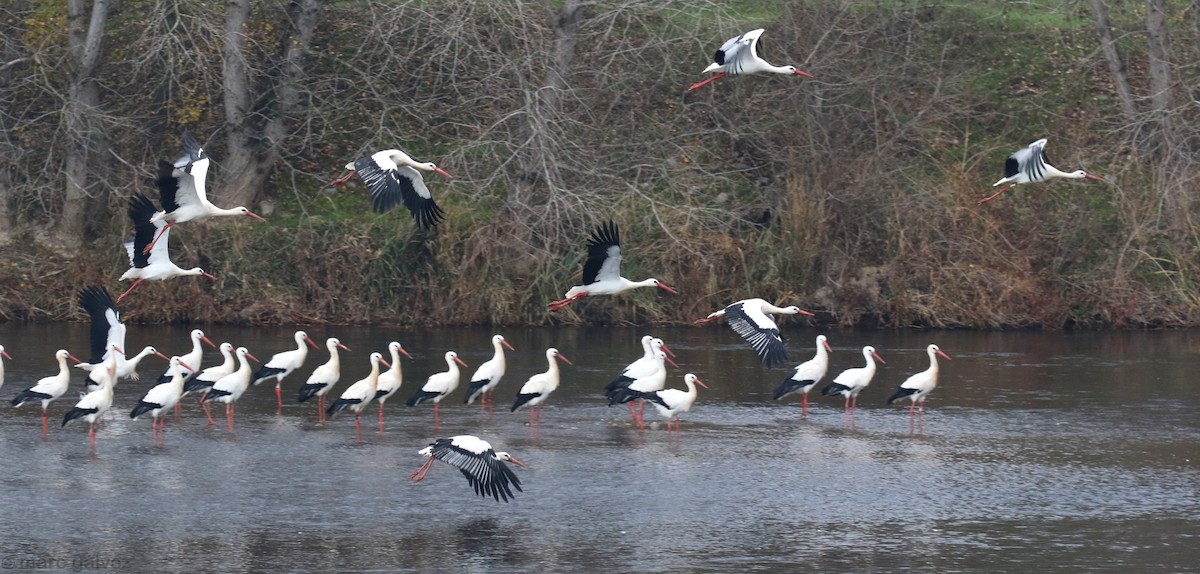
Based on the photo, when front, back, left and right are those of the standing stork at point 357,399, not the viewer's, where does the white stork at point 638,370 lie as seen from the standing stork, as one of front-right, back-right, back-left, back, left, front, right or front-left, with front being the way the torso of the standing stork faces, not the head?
front

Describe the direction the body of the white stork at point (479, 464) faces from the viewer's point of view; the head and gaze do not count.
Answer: to the viewer's right

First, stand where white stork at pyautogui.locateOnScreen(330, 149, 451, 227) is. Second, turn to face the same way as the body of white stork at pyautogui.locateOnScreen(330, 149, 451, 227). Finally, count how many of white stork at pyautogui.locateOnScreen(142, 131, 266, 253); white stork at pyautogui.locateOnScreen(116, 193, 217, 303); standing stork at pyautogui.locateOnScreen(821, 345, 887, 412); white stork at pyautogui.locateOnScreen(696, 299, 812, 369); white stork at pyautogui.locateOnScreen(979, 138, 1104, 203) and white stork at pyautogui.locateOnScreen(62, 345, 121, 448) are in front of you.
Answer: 3

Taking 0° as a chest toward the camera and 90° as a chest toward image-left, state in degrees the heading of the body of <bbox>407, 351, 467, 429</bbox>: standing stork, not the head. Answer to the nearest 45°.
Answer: approximately 270°

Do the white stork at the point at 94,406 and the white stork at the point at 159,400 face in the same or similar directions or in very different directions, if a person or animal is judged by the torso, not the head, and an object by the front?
same or similar directions

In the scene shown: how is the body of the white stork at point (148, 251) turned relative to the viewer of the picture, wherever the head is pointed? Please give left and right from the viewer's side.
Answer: facing to the right of the viewer

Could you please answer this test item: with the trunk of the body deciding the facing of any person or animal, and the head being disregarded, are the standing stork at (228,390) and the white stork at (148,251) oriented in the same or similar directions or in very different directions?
same or similar directions

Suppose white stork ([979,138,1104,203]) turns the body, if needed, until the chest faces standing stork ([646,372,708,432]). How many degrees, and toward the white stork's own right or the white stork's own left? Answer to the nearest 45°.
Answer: approximately 135° to the white stork's own right

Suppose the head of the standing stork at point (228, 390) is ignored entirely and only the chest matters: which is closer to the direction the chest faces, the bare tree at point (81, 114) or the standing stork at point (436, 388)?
the standing stork

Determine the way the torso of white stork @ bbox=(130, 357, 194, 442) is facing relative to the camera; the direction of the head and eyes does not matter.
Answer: to the viewer's right

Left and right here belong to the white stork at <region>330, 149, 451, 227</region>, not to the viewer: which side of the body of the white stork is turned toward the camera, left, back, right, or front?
right

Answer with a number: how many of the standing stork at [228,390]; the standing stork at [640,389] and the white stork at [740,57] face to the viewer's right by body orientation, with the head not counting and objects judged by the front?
3

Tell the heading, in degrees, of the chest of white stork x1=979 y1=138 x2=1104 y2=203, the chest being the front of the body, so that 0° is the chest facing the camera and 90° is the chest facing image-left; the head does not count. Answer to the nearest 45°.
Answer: approximately 270°

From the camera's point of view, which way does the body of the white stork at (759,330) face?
to the viewer's right

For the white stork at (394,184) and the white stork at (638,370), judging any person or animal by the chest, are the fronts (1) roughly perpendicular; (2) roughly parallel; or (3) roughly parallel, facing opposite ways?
roughly parallel

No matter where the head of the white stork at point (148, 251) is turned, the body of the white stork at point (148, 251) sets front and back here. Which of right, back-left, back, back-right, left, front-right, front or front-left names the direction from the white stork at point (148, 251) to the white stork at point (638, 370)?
front-right

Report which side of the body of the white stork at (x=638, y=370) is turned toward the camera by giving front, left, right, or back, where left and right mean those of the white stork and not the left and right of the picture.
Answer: right

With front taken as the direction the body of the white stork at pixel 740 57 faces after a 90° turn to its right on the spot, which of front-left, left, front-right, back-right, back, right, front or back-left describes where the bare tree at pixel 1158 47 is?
back-left

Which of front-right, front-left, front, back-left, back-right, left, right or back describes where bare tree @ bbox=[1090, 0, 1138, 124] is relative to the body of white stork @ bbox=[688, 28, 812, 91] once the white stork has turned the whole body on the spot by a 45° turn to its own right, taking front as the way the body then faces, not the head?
left

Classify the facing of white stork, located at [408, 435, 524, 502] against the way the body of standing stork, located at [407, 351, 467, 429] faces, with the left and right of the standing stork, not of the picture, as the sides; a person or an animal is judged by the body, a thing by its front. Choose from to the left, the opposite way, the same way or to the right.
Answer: the same way
